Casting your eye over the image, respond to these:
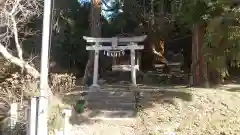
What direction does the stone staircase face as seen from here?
toward the camera

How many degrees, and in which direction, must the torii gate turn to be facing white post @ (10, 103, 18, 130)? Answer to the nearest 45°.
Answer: approximately 45° to its right

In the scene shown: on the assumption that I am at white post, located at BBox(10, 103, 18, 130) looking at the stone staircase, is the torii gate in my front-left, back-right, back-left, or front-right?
front-left

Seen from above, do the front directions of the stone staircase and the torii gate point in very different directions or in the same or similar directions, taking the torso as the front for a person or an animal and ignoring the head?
same or similar directions

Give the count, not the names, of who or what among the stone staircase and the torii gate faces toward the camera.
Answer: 2

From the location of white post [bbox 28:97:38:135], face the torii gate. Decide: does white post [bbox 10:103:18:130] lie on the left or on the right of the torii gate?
left

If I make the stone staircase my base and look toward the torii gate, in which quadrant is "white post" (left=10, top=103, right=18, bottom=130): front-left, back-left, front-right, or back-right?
back-left

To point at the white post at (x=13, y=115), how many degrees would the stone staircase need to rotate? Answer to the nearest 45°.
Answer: approximately 45° to its right

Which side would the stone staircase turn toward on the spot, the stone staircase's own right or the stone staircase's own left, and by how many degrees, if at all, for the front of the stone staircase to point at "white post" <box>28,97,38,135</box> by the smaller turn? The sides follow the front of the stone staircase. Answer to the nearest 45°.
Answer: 0° — it already faces it

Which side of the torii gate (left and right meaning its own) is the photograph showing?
front
